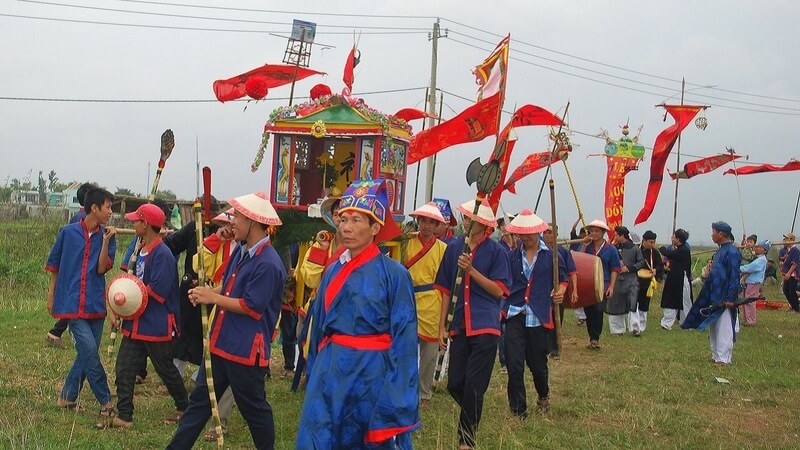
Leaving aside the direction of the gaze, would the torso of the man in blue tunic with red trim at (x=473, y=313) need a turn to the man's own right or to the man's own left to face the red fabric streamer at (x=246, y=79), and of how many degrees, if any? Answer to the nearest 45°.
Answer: approximately 90° to the man's own right

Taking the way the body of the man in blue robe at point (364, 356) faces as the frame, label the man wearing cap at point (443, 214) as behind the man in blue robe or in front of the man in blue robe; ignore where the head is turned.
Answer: behind

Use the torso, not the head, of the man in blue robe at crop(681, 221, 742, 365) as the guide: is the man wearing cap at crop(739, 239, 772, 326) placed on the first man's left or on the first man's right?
on the first man's right

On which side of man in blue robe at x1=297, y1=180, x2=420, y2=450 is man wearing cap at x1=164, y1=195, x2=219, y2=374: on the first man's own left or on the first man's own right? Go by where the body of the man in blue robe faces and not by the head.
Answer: on the first man's own right

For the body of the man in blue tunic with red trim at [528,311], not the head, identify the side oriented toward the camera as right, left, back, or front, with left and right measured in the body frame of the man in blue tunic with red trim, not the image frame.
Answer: front

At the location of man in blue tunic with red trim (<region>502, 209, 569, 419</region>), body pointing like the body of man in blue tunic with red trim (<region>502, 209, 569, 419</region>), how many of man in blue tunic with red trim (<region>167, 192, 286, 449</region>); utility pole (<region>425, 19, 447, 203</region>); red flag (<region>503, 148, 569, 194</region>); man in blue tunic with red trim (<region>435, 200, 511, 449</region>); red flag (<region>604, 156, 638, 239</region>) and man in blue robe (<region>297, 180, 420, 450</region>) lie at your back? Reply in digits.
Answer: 3

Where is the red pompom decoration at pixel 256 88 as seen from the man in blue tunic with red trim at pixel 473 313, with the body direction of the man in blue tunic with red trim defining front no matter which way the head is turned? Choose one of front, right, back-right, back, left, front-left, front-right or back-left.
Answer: right

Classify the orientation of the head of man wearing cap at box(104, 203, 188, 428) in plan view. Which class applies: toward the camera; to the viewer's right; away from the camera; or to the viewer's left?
to the viewer's left

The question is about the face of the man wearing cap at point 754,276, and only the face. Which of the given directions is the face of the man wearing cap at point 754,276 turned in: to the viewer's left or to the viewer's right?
to the viewer's left

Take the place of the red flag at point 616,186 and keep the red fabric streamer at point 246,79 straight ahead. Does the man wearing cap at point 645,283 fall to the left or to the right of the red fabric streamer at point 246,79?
left
